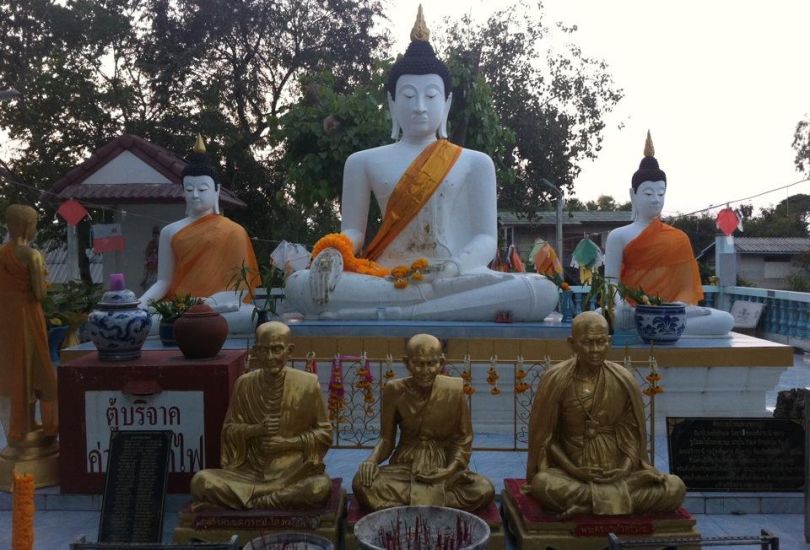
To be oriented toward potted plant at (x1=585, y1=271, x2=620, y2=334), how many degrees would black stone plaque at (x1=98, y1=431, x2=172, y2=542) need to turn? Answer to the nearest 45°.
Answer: approximately 90° to its left

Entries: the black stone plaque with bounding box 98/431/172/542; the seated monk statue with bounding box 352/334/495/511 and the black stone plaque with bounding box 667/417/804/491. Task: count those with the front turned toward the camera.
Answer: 3

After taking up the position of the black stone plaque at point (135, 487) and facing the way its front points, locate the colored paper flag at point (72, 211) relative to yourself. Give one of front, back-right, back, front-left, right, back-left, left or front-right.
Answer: back

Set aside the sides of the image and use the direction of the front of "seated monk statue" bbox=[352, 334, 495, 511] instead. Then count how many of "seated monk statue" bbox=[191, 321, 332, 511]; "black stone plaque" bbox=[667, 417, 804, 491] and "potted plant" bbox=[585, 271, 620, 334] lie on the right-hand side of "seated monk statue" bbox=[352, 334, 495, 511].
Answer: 1

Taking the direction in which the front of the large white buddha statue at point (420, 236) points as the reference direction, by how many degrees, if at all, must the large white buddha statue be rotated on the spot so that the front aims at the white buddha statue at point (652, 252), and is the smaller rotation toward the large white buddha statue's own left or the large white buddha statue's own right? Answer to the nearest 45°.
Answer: approximately 90° to the large white buddha statue's own left

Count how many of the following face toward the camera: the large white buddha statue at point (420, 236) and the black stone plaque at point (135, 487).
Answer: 2

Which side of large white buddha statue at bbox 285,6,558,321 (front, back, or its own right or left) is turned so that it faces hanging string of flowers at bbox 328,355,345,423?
front

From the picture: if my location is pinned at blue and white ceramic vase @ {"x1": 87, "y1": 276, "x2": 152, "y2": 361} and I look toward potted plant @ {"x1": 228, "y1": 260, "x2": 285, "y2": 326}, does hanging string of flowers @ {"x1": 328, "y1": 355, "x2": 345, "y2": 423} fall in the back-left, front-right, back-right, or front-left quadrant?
front-right

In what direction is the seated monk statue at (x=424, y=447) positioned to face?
toward the camera

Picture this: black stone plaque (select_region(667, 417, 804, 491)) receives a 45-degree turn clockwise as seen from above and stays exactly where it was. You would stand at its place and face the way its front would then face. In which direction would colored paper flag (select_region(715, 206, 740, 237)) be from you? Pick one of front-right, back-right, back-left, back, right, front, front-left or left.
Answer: back-right

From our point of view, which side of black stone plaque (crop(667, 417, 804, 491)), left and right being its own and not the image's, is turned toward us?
front

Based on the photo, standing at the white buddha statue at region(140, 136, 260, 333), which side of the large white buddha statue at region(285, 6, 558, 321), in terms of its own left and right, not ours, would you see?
right

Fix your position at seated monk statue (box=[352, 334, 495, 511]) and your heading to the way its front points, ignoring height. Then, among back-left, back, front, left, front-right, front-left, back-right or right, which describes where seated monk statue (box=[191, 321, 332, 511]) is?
right

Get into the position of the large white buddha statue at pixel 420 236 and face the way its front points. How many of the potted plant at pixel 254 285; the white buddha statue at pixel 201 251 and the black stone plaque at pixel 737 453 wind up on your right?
2

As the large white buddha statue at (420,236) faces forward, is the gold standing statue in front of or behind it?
in front

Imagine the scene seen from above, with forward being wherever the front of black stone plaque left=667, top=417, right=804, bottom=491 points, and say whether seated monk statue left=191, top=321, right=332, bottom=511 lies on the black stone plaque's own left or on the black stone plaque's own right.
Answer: on the black stone plaque's own right

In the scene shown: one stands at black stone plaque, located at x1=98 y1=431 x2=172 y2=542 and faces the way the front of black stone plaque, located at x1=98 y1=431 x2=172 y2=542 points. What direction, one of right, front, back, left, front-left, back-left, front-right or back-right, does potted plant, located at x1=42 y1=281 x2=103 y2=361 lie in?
back

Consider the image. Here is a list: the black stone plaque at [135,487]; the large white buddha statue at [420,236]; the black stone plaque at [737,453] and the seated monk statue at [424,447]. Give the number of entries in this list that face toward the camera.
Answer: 4
